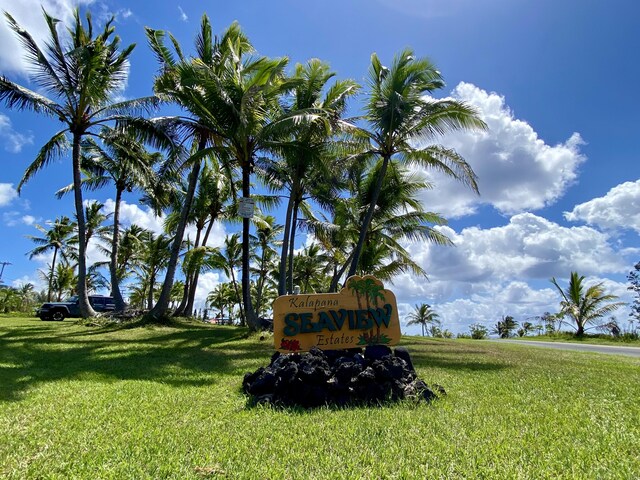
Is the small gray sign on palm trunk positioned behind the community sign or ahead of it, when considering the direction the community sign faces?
behind

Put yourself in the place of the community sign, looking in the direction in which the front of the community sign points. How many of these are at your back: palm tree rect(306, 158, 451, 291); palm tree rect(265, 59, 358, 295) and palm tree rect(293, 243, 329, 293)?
3

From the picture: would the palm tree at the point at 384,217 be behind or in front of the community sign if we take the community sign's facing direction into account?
behind

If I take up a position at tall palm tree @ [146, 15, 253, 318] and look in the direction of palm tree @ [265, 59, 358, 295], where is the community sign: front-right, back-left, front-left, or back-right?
front-right

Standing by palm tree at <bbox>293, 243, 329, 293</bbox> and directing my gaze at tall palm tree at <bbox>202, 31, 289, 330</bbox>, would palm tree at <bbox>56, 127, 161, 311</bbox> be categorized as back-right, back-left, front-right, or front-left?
front-right

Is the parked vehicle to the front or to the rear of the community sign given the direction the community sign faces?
to the rear

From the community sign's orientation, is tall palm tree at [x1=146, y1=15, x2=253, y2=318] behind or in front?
behind

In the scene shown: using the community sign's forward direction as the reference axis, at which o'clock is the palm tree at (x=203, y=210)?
The palm tree is roughly at 5 o'clock from the community sign.

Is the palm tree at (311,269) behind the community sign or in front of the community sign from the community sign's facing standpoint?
behind

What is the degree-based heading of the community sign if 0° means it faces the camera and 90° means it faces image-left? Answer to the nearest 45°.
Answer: approximately 0°
